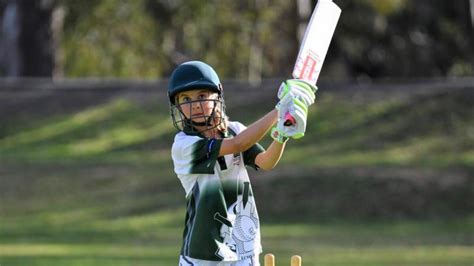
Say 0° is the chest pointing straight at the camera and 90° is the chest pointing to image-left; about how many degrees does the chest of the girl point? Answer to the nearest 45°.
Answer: approximately 315°
